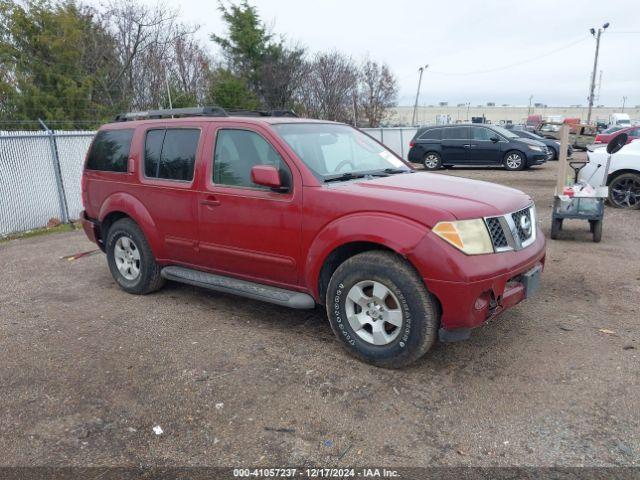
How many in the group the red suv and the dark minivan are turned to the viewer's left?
0

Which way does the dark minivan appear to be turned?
to the viewer's right

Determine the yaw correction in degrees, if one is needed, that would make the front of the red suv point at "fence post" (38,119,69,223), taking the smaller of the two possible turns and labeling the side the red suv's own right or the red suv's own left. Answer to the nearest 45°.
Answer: approximately 180°

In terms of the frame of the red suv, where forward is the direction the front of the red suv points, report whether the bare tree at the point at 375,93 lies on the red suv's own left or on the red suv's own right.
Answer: on the red suv's own left

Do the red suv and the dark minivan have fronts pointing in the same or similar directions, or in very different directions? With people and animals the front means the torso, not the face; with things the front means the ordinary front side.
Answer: same or similar directions

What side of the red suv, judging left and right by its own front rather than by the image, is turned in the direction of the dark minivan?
left

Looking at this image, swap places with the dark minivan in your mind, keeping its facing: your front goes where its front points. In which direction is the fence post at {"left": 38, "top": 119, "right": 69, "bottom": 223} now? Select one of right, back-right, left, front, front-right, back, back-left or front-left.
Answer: back-right

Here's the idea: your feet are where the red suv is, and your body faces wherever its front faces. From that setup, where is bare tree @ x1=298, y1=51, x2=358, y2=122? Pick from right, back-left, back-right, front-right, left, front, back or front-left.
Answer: back-left

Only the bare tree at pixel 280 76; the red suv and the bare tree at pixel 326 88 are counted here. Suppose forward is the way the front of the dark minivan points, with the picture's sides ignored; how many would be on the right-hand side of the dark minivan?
1

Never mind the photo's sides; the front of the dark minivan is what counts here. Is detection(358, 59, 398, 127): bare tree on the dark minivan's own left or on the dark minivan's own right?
on the dark minivan's own left

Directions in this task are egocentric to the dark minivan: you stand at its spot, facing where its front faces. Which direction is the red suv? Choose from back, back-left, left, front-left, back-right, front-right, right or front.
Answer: right

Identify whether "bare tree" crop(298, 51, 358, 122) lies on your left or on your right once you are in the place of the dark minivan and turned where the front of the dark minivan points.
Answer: on your left

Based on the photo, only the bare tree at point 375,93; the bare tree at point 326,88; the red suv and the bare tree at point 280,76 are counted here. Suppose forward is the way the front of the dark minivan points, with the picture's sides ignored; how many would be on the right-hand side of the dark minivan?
1
